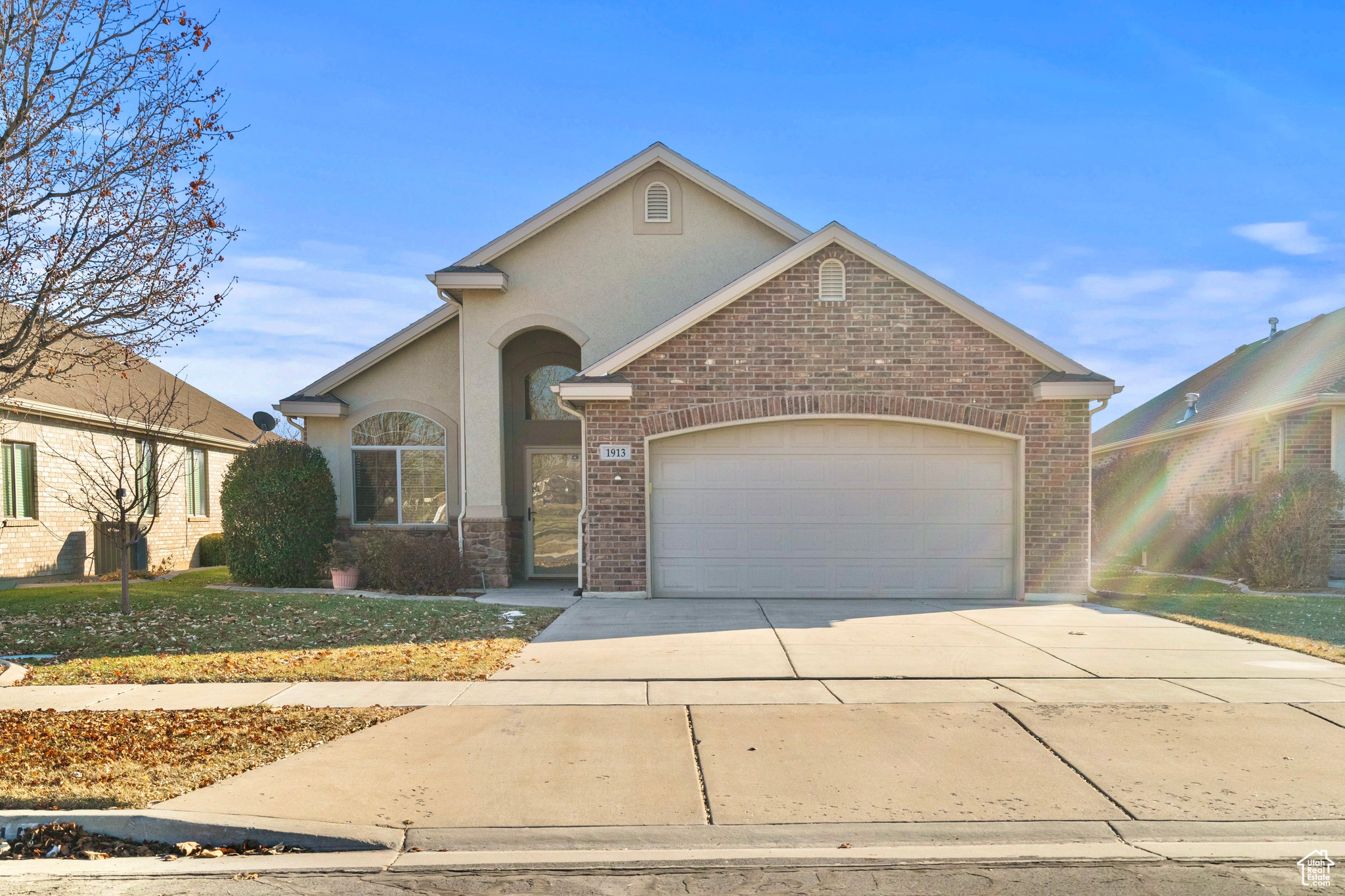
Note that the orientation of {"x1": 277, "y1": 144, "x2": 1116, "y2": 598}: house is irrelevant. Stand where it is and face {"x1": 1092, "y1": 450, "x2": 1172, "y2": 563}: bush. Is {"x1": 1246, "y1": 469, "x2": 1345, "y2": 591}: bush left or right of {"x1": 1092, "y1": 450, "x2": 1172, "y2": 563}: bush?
right

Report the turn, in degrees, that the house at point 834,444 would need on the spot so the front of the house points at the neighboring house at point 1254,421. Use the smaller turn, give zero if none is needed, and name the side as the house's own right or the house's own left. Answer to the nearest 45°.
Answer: approximately 135° to the house's own left

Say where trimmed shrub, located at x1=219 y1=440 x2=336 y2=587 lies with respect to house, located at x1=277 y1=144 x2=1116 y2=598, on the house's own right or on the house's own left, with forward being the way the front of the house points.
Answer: on the house's own right

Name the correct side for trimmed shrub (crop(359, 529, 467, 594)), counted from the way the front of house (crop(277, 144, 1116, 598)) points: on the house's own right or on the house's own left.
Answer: on the house's own right

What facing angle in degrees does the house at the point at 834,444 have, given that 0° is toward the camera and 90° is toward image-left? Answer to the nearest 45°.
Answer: approximately 0°

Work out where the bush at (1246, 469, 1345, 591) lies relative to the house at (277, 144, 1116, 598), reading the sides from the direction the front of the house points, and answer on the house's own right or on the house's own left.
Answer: on the house's own left
